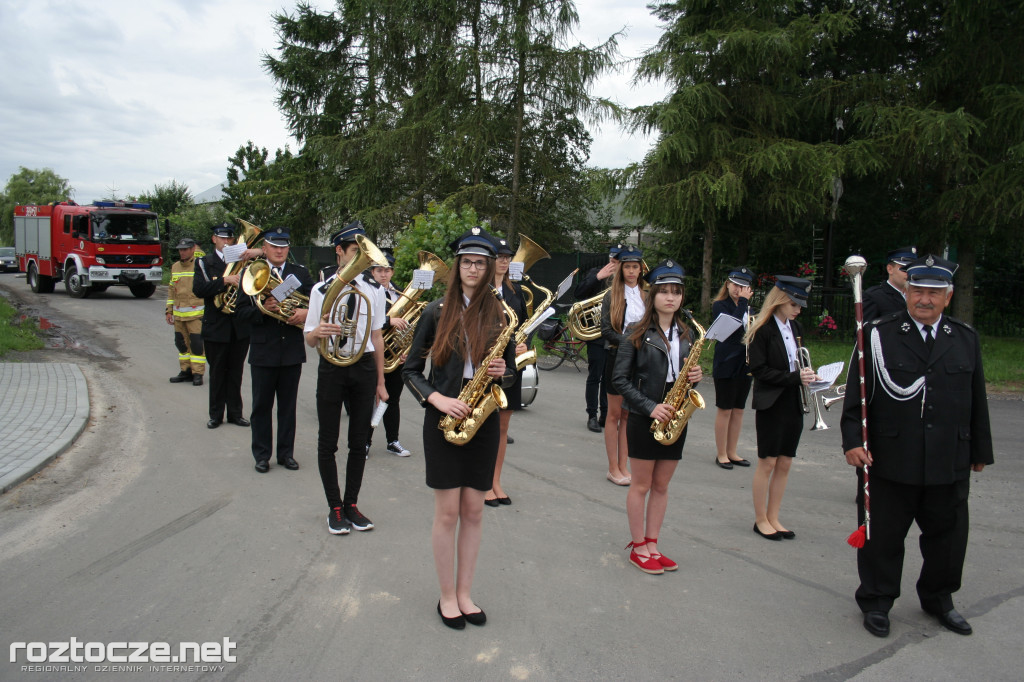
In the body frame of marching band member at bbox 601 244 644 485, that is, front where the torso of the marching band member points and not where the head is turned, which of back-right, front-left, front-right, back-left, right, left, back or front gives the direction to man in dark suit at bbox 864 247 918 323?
front-left

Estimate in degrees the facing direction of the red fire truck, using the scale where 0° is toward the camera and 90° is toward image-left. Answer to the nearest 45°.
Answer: approximately 315°

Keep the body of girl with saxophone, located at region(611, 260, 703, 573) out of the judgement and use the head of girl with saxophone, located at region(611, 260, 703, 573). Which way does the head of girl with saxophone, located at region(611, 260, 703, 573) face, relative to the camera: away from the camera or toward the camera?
toward the camera

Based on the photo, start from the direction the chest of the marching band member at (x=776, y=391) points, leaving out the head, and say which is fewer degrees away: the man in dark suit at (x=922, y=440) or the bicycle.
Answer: the man in dark suit

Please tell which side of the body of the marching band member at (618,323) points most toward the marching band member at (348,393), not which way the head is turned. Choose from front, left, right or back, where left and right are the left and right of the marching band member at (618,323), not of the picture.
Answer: right

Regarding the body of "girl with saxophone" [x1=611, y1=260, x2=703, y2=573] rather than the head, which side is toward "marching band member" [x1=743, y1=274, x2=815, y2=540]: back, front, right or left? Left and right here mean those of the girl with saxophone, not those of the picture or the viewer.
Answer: left

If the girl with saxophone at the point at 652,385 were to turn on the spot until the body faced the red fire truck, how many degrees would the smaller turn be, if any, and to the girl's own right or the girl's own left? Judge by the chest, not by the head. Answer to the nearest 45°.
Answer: approximately 180°

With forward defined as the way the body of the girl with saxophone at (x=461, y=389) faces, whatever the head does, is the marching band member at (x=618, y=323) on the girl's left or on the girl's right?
on the girl's left

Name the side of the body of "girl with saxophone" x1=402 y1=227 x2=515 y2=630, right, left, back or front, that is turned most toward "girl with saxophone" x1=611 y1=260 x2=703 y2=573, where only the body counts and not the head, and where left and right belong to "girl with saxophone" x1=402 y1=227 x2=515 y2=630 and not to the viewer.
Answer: left

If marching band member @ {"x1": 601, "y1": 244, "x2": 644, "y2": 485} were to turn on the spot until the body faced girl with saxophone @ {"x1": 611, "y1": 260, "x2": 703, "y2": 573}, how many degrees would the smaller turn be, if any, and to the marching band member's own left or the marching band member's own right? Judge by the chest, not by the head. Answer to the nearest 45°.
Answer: approximately 45° to the marching band member's own right

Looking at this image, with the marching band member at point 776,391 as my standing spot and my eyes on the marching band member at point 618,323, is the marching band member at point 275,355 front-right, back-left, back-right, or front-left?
front-left

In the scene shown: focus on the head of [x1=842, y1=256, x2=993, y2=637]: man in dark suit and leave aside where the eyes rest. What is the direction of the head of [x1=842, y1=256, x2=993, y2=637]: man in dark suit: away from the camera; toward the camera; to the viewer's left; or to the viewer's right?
toward the camera

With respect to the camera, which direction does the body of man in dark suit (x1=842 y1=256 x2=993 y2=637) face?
toward the camera

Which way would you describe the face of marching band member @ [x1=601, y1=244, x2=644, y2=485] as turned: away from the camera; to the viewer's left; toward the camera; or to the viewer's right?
toward the camera

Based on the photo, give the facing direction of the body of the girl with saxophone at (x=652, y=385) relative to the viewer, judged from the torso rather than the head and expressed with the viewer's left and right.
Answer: facing the viewer and to the right of the viewer
